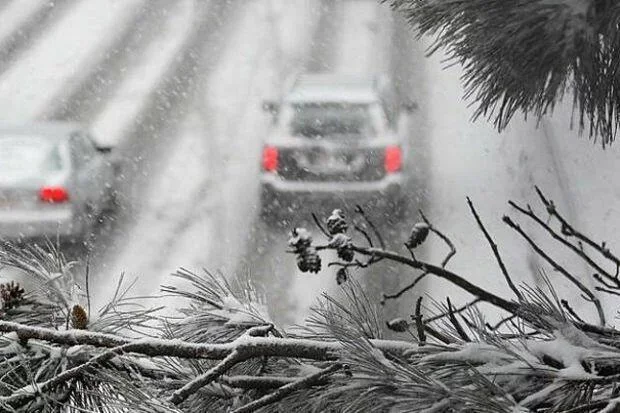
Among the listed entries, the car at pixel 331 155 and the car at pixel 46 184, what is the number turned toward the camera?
0

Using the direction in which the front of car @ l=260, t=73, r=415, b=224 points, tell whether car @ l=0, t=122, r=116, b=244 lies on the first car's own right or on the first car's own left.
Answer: on the first car's own left

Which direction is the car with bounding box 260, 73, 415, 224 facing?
away from the camera

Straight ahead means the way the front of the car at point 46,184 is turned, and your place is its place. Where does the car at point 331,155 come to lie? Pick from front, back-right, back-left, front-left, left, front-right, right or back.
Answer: front-right

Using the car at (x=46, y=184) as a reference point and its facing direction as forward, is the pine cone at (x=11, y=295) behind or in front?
behind

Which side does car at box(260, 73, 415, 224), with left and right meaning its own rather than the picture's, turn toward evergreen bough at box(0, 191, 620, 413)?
back

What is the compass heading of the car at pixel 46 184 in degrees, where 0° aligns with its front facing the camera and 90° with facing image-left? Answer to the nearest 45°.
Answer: approximately 225°

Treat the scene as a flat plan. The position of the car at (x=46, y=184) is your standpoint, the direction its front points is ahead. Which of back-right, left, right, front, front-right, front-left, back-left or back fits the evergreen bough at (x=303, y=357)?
back-right

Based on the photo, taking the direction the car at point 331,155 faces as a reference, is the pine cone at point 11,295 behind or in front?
behind

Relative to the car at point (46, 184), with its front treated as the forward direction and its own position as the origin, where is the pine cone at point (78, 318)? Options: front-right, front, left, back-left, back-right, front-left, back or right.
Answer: back-right

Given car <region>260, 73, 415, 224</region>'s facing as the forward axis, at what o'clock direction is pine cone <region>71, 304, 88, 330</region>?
The pine cone is roughly at 6 o'clock from the car.
